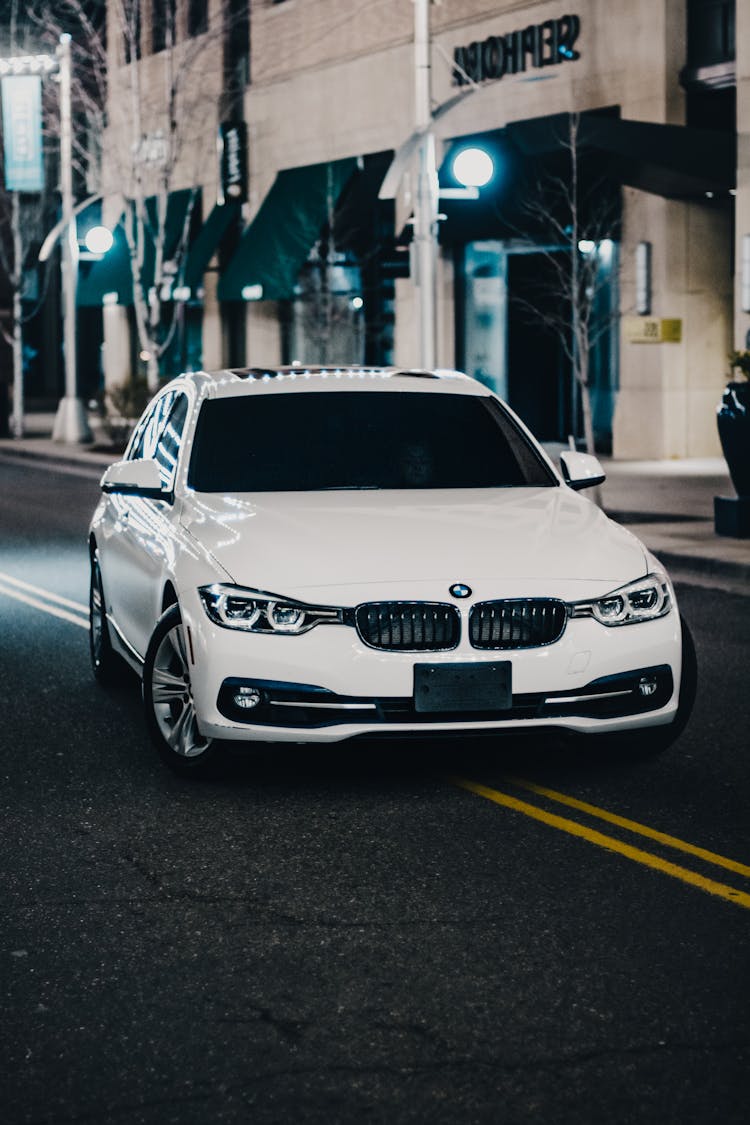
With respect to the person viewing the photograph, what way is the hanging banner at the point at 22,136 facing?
facing the viewer

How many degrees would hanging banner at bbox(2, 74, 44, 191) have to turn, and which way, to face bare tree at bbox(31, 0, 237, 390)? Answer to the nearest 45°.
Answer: approximately 135° to its left

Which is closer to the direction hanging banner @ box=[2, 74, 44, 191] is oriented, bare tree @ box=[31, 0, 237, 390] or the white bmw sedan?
the white bmw sedan

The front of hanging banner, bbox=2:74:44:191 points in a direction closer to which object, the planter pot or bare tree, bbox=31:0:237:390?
the planter pot

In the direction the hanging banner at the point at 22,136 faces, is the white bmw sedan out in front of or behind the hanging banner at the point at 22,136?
in front

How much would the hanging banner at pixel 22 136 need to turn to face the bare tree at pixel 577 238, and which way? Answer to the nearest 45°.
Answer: approximately 45° to its left
